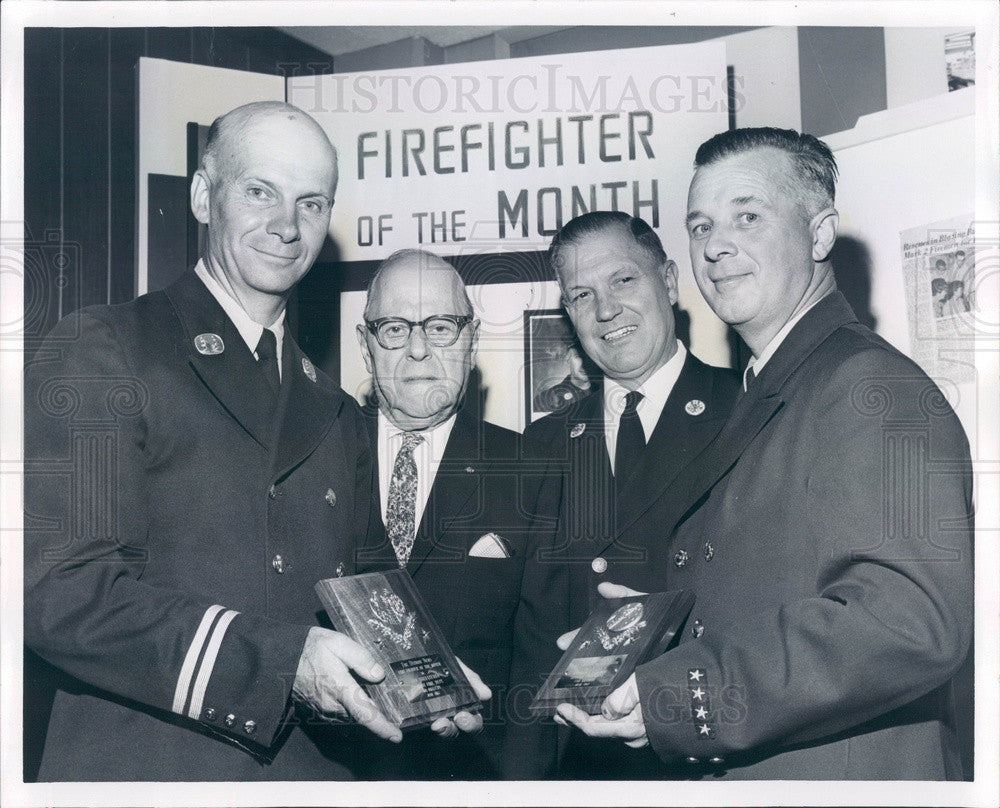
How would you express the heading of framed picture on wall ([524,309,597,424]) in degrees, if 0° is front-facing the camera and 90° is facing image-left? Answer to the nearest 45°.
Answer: approximately 0°

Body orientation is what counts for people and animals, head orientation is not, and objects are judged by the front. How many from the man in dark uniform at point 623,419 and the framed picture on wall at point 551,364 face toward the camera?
2

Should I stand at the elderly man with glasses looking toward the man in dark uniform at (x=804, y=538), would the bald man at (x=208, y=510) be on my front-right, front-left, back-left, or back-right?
back-right

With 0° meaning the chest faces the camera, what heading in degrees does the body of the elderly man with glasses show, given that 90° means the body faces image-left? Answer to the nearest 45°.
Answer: approximately 0°

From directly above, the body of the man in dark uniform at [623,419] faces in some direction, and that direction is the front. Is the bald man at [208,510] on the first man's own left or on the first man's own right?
on the first man's own right

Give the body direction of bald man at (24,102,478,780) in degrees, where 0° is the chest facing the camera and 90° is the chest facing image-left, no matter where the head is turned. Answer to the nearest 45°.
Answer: approximately 315°

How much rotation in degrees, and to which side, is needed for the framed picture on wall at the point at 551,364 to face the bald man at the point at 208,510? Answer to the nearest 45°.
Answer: approximately 90° to its right
